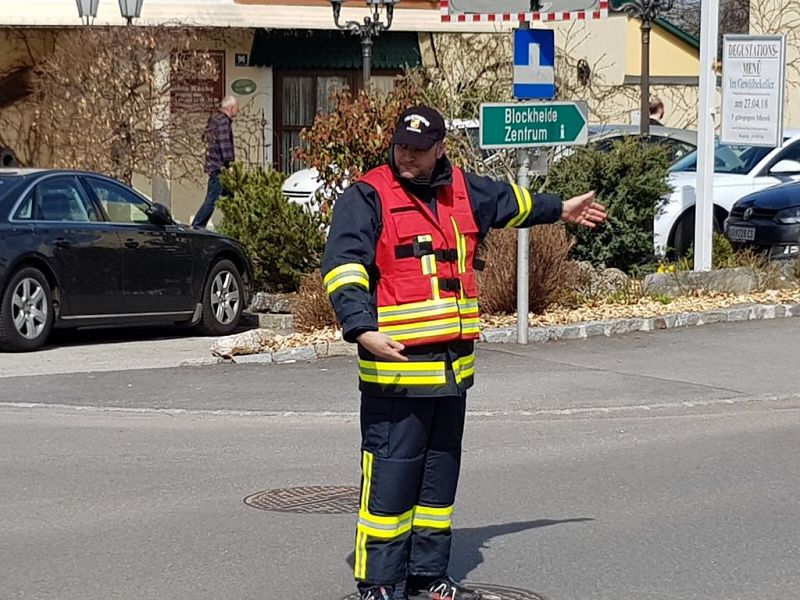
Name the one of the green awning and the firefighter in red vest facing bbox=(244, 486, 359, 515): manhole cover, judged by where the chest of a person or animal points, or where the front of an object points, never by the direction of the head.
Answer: the green awning

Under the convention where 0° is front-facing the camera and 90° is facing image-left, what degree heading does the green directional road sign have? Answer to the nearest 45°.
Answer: approximately 0°

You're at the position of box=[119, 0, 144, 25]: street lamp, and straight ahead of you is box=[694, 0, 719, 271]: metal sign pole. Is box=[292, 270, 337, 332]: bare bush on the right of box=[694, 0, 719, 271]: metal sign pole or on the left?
right

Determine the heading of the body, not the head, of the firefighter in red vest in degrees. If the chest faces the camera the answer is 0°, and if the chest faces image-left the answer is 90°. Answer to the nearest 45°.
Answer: approximately 315°
